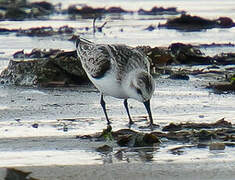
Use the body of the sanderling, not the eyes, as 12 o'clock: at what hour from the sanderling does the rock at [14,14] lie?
The rock is roughly at 7 o'clock from the sanderling.

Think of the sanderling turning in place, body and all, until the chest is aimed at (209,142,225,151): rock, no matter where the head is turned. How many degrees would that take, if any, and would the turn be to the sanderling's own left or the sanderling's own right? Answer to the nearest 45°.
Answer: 0° — it already faces it

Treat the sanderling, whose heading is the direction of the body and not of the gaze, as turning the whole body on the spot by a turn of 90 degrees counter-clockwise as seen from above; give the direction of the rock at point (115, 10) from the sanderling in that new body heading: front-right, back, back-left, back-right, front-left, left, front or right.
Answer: front-left

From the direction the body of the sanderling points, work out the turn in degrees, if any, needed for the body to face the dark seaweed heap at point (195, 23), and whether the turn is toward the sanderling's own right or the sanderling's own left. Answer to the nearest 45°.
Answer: approximately 135° to the sanderling's own left

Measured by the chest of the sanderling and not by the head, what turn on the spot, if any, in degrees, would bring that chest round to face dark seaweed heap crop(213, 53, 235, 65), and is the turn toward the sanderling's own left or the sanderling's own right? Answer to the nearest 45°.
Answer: approximately 90° to the sanderling's own left

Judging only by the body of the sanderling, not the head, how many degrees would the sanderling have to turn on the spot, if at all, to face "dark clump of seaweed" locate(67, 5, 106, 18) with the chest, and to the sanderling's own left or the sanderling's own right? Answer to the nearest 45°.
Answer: approximately 135° to the sanderling's own left

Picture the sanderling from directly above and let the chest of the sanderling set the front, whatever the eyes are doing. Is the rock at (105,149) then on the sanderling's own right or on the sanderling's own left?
on the sanderling's own right

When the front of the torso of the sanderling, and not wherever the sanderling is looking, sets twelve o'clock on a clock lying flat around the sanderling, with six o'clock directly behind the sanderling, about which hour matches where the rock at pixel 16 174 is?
The rock is roughly at 2 o'clock from the sanderling.

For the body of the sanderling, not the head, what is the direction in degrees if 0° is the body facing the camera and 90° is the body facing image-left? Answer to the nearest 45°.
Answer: approximately 315°

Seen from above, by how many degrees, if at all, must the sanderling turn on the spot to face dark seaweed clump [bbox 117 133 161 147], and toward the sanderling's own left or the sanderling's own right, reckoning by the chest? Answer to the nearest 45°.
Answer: approximately 45° to the sanderling's own right

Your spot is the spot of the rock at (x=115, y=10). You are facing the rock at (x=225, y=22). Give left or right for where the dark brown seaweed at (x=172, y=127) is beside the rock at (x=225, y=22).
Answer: right
